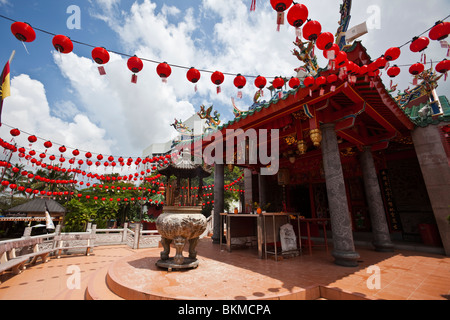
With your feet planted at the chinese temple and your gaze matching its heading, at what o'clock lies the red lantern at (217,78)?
The red lantern is roughly at 12 o'clock from the chinese temple.

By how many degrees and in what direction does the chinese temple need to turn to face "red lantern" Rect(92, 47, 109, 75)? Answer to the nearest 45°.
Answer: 0° — it already faces it

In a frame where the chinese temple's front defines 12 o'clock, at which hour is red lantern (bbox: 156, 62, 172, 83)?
The red lantern is roughly at 12 o'clock from the chinese temple.

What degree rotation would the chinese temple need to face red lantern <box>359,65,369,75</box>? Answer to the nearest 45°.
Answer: approximately 45° to its left

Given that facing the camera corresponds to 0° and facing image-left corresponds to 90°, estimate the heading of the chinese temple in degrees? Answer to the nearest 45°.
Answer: approximately 45°

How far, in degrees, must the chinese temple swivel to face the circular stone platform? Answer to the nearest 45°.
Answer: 0° — it already faces it

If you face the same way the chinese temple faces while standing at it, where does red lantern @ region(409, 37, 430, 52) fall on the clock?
The red lantern is roughly at 10 o'clock from the chinese temple.

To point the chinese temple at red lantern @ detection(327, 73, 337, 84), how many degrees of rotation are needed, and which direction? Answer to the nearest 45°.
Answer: approximately 45° to its left

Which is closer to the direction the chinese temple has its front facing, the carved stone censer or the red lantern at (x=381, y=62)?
the carved stone censer

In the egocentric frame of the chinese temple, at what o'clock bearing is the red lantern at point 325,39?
The red lantern is roughly at 11 o'clock from the chinese temple.

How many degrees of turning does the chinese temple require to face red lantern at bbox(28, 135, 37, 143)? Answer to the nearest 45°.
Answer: approximately 45° to its right

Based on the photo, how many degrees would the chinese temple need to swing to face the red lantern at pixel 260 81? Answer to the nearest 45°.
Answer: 0° — it already faces it

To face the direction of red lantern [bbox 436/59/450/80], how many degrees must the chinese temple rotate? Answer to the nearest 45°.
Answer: approximately 90° to its left
